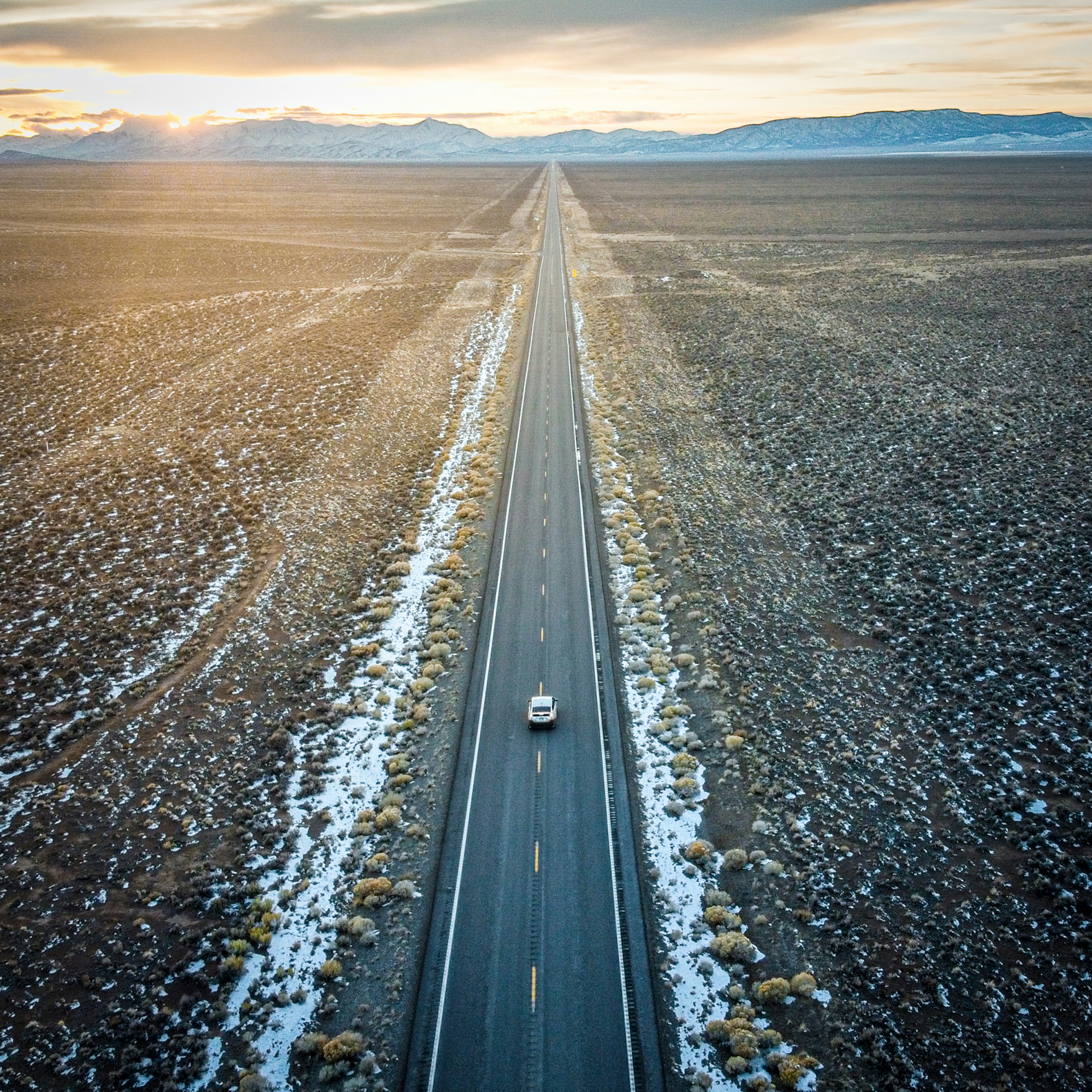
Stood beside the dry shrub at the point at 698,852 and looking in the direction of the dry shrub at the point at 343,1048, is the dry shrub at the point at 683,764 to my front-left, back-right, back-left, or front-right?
back-right

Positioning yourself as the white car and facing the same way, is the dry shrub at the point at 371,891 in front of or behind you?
behind

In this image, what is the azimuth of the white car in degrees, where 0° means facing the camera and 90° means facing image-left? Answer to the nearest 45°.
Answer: approximately 180°

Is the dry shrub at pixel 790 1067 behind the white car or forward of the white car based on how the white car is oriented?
behind

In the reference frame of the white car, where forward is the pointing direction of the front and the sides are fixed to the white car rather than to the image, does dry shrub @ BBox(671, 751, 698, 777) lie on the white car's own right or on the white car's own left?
on the white car's own right

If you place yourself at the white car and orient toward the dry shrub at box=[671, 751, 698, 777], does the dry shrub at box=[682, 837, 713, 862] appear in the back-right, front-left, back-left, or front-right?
front-right

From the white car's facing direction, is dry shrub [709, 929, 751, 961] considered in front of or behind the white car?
behind
